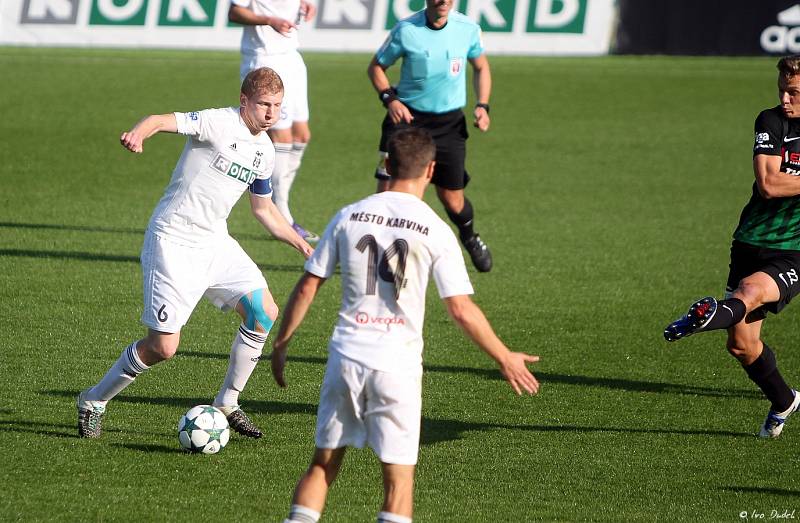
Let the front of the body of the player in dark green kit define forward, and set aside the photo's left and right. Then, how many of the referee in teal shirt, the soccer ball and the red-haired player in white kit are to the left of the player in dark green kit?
0

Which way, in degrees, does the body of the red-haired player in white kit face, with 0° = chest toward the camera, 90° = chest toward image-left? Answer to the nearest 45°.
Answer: approximately 315°

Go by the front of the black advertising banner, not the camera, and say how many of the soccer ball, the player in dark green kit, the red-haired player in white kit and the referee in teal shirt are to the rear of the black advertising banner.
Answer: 0

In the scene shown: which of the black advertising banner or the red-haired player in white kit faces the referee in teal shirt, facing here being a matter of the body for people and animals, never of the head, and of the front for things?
the black advertising banner

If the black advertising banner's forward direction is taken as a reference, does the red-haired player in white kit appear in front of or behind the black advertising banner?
in front

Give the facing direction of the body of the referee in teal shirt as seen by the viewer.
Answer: toward the camera

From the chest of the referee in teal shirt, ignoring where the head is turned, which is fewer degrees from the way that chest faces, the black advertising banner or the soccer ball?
the soccer ball

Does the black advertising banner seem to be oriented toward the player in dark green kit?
yes

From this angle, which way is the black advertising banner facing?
toward the camera

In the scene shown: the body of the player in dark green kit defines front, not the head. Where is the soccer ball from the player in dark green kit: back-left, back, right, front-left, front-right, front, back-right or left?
front-right

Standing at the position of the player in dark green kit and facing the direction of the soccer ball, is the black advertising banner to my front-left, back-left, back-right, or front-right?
back-right

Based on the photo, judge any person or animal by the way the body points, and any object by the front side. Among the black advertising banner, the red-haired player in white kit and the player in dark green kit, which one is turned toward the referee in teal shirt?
the black advertising banner

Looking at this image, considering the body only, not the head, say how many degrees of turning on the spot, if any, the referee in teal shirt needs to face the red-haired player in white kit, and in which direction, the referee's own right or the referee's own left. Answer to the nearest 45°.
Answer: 0° — they already face them

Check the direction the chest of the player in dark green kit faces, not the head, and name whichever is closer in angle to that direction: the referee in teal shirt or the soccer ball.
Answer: the soccer ball

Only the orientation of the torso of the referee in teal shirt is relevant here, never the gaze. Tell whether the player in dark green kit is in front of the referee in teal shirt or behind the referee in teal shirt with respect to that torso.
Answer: in front
